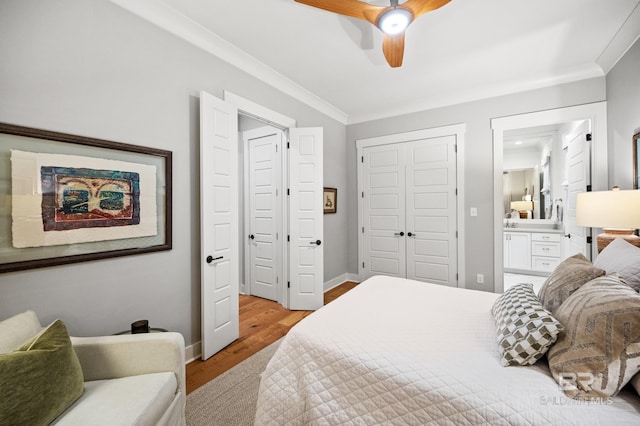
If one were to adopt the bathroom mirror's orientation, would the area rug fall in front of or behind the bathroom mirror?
in front

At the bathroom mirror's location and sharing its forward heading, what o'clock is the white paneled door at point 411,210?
The white paneled door is roughly at 1 o'clock from the bathroom mirror.

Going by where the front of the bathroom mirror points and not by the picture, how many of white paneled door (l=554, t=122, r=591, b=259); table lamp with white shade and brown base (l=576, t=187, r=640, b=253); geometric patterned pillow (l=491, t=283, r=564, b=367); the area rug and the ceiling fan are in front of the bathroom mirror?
5

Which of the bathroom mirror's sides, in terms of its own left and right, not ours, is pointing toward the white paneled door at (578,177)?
front

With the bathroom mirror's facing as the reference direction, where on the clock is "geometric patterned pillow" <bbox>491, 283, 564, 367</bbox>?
The geometric patterned pillow is roughly at 12 o'clock from the bathroom mirror.

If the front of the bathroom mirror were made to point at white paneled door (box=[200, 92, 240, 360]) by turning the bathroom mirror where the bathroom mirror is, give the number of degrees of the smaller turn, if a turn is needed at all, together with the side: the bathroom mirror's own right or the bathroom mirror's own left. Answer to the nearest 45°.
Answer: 0° — it already faces it

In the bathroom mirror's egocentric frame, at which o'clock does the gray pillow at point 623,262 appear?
The gray pillow is roughly at 12 o'clock from the bathroom mirror.

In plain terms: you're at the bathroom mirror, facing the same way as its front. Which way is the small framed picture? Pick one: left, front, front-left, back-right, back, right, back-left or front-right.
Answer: front-right

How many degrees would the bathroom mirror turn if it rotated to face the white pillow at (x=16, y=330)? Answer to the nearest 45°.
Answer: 0° — it already faces it

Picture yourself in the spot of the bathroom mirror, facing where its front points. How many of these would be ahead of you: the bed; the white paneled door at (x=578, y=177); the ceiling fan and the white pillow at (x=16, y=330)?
4

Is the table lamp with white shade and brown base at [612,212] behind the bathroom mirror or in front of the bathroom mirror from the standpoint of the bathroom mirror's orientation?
in front

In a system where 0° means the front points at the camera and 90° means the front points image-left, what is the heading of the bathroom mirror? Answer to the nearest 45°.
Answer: approximately 0°

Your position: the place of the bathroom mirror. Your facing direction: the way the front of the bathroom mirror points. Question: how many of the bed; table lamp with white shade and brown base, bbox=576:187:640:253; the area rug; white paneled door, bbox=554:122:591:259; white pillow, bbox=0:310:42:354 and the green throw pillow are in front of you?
6

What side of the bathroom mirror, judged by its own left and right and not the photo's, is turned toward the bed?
front

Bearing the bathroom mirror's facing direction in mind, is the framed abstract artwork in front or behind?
in front
